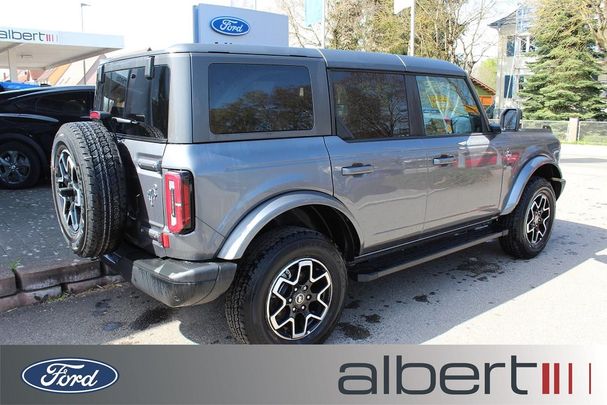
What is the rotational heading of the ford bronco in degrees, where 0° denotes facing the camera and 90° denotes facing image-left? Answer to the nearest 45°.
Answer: approximately 225°

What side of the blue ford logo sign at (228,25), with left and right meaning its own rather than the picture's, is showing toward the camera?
front

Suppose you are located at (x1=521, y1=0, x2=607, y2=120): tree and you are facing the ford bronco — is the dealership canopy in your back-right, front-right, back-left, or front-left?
front-right

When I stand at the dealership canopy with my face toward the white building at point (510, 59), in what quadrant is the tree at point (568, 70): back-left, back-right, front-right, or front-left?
front-right

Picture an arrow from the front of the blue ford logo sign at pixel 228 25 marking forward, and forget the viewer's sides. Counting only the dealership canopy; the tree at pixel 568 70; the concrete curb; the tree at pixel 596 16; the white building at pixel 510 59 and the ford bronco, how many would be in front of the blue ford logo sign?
2

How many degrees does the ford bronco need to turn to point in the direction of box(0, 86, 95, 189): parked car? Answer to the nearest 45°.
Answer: approximately 90° to its left

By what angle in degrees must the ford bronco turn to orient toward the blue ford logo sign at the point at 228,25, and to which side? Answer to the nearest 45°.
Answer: approximately 45° to its left

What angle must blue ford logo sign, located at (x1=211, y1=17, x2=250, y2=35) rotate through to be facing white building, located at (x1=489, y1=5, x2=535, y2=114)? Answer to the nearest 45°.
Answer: approximately 135° to its left

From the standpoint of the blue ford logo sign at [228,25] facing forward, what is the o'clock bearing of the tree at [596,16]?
The tree is roughly at 8 o'clock from the blue ford logo sign.

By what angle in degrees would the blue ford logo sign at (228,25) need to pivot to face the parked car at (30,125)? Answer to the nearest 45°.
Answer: approximately 45° to its right

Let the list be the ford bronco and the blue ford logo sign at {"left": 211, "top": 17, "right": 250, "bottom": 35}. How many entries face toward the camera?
1

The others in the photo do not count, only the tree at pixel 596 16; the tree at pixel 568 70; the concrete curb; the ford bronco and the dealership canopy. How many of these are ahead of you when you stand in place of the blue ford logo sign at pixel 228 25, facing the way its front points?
2
